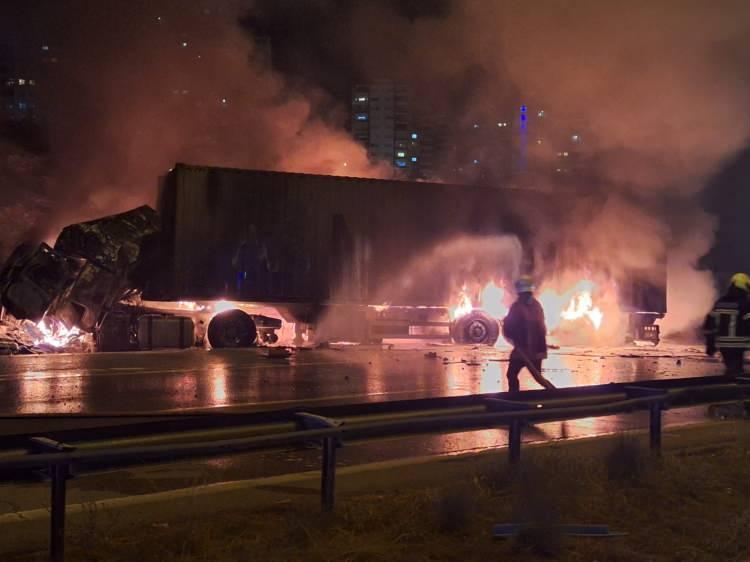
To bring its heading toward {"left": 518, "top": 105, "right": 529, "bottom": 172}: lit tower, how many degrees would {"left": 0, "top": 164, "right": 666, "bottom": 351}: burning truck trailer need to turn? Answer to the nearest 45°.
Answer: approximately 135° to its right

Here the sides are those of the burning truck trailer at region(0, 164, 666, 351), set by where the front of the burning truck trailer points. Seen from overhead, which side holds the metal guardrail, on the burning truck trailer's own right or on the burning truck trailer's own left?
on the burning truck trailer's own left

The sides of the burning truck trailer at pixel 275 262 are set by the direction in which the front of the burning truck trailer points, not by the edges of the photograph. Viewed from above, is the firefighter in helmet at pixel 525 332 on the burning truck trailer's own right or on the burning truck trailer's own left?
on the burning truck trailer's own left

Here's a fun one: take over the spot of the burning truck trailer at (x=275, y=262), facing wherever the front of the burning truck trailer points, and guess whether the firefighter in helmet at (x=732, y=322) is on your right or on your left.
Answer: on your left

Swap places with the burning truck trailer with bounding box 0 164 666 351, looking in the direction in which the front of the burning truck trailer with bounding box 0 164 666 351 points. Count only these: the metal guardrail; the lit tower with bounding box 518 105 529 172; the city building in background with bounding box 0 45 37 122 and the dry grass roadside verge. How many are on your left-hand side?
2

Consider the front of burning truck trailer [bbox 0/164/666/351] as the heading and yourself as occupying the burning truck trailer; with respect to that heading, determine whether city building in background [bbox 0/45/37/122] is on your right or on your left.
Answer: on your right

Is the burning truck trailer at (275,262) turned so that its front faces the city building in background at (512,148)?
no

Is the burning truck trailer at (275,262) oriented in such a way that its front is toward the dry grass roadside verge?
no

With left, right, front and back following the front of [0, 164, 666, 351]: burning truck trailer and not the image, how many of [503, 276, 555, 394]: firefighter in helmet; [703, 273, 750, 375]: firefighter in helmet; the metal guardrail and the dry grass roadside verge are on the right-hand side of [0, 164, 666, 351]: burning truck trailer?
0

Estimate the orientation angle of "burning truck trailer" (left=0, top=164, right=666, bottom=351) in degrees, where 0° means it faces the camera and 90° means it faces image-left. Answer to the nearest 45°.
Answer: approximately 90°

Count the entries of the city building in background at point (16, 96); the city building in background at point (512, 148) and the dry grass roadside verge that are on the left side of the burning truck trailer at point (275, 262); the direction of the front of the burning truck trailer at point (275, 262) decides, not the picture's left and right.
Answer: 1

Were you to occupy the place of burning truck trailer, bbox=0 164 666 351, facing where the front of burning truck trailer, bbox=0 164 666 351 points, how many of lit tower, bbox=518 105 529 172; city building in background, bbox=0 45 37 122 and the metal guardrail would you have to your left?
1
